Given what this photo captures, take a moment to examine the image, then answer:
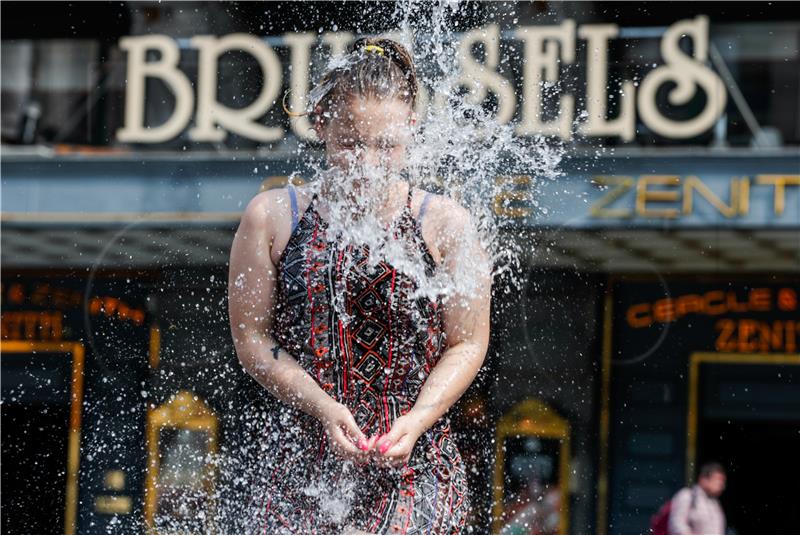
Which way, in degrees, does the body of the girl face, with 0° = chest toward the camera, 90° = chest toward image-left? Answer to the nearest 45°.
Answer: approximately 0°

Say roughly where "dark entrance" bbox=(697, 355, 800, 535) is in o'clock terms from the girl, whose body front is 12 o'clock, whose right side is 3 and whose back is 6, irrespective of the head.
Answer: The dark entrance is roughly at 7 o'clock from the girl.

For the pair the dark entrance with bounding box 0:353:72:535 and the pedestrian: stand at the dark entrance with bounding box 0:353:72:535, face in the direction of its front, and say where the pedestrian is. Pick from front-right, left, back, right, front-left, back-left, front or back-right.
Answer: left

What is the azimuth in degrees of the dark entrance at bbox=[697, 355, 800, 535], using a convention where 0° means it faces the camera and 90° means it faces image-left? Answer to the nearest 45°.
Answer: approximately 0°

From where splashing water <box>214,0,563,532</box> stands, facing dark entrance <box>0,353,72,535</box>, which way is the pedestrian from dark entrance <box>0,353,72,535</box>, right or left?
right

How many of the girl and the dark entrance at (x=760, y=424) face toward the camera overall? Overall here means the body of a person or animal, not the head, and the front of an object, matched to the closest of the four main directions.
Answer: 2

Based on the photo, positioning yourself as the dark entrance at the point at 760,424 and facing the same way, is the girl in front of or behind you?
in front
